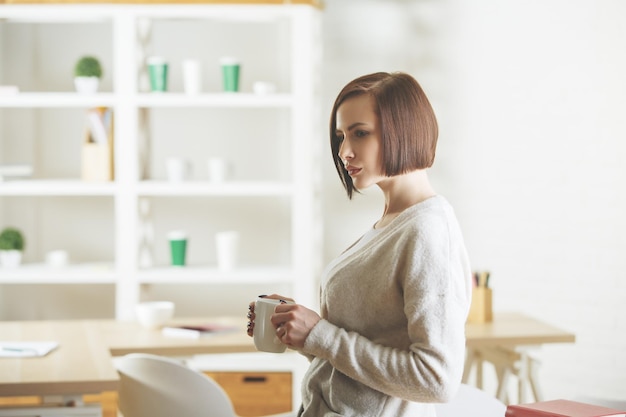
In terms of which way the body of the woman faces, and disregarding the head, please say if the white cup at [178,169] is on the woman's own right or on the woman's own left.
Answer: on the woman's own right

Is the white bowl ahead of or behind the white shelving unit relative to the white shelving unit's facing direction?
ahead

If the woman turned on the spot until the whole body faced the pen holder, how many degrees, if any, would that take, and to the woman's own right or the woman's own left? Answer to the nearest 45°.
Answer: approximately 90° to the woman's own right

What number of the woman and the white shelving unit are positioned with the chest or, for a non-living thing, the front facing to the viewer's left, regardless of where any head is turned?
1

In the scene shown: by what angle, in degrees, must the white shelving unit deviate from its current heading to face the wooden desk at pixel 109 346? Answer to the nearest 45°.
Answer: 0° — it already faces it

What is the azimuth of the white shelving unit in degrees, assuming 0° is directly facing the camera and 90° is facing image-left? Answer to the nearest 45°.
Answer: approximately 0°

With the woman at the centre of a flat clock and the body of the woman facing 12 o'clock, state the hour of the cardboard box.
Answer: The cardboard box is roughly at 2 o'clock from the woman.

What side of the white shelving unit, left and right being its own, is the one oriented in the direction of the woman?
front

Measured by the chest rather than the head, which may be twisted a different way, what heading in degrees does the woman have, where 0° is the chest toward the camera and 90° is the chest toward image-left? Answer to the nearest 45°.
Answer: approximately 90°

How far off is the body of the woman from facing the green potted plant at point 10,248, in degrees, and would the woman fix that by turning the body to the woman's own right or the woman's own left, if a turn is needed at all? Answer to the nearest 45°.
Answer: approximately 45° to the woman's own right

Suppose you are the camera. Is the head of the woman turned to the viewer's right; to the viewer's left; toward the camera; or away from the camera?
to the viewer's left

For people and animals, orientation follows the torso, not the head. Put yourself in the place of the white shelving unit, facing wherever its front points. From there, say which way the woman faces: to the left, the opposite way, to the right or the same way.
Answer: to the right

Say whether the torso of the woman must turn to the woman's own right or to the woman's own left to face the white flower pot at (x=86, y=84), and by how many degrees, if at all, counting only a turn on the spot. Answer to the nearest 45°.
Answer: approximately 45° to the woman's own right
